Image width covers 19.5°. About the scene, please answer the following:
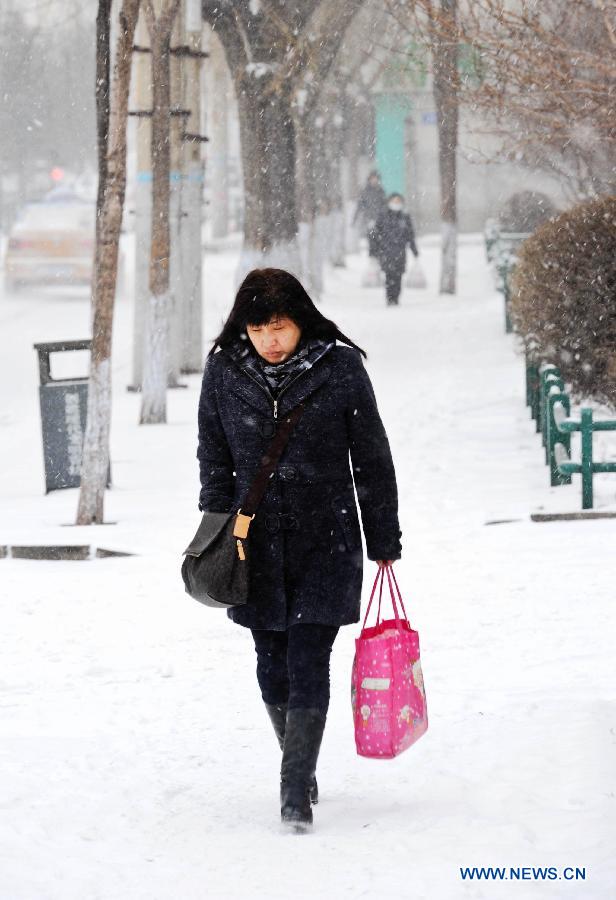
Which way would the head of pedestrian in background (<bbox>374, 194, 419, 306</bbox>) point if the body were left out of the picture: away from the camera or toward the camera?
toward the camera

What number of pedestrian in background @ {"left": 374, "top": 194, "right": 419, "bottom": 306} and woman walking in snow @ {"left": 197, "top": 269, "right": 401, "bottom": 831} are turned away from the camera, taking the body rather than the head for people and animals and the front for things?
0

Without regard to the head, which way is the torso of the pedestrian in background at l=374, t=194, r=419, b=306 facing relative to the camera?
toward the camera

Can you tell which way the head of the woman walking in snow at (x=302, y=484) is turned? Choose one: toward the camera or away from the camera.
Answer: toward the camera

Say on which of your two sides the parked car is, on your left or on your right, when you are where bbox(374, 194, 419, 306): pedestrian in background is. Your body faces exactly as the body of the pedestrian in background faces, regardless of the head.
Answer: on your right

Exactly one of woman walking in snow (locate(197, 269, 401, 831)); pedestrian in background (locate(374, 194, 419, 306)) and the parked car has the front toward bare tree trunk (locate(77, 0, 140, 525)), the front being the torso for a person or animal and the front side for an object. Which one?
the pedestrian in background

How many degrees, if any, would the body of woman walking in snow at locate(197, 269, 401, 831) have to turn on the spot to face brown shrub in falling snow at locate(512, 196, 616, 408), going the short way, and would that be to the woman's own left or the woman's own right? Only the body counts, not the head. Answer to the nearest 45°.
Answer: approximately 180°

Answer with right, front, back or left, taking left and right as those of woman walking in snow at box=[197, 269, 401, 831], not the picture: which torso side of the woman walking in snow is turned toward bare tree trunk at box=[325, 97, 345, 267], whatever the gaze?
back

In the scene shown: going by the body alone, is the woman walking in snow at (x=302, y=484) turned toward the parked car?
no

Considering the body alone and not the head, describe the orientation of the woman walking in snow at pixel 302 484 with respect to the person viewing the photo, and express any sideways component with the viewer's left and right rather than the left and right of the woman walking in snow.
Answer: facing the viewer

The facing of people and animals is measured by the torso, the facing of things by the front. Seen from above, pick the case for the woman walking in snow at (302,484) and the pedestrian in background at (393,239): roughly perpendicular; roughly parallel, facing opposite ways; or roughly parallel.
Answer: roughly parallel
